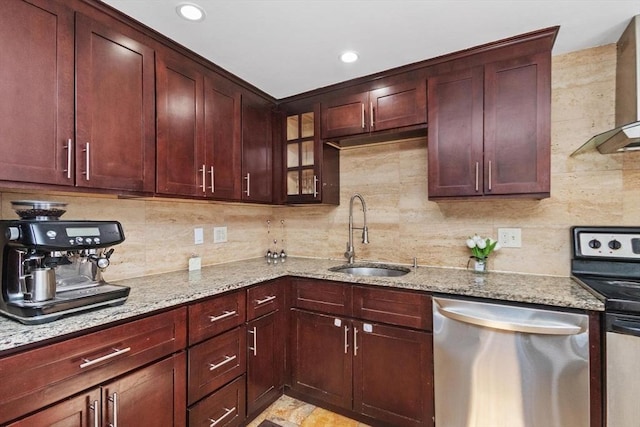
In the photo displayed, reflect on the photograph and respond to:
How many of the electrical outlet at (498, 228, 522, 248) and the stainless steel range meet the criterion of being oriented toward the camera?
2

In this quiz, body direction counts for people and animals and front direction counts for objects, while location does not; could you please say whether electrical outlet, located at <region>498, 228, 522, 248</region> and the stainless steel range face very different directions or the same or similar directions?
same or similar directions

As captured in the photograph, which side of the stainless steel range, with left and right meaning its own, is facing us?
front

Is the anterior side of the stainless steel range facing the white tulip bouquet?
no

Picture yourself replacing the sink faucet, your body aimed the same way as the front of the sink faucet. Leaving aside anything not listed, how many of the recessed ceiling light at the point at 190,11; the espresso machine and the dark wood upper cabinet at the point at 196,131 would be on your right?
3

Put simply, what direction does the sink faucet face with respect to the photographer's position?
facing the viewer and to the right of the viewer

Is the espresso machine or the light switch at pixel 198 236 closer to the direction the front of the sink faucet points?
the espresso machine

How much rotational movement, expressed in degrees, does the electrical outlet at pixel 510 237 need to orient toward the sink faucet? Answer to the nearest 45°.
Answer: approximately 90° to its right

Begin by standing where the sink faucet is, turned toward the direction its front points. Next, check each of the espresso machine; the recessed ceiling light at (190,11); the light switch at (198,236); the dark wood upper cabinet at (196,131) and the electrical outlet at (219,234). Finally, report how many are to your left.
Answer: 0

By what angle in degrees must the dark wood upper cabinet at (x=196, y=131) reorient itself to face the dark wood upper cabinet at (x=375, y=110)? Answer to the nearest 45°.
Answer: approximately 45° to its left

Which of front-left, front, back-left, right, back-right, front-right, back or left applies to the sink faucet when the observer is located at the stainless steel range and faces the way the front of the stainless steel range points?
right

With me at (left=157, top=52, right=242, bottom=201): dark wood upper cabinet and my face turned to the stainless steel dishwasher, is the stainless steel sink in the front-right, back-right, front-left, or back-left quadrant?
front-left

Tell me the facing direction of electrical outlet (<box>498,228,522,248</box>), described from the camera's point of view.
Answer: facing the viewer
